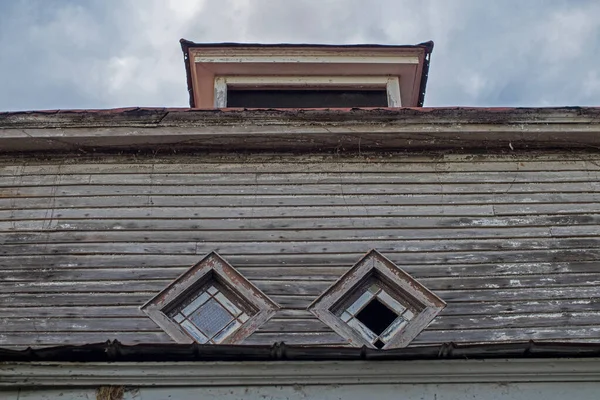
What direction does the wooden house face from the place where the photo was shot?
facing the viewer
